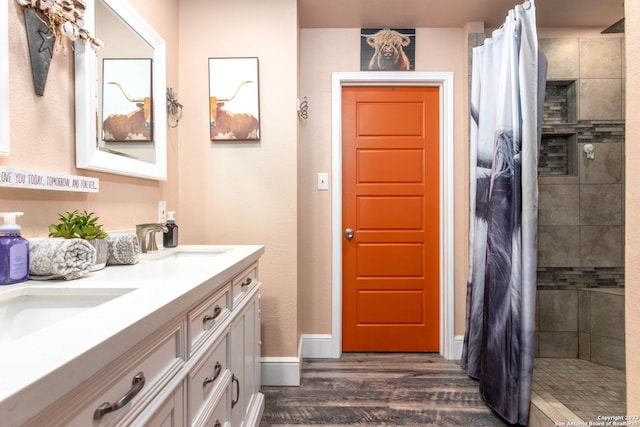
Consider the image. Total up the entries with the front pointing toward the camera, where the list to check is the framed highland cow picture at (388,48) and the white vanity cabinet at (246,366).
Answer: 1

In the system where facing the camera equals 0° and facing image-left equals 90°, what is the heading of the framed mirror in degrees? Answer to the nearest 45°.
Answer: approximately 315°

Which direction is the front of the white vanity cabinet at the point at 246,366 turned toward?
to the viewer's right

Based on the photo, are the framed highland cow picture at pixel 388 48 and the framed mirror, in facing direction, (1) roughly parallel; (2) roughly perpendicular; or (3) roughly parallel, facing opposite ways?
roughly perpendicular

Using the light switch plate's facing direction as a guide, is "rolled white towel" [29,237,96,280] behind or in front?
in front

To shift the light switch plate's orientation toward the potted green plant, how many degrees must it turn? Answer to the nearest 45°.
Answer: approximately 45° to its right

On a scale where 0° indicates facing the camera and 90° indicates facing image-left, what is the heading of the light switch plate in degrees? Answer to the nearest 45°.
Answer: approximately 0°

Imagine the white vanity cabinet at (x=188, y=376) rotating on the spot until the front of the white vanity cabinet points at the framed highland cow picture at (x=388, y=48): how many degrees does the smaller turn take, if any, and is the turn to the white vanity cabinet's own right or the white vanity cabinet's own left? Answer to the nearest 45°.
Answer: approximately 90° to the white vanity cabinet's own left

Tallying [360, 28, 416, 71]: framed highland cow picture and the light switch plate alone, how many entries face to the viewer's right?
0

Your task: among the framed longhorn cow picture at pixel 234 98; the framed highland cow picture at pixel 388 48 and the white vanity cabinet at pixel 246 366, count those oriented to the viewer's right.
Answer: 1
